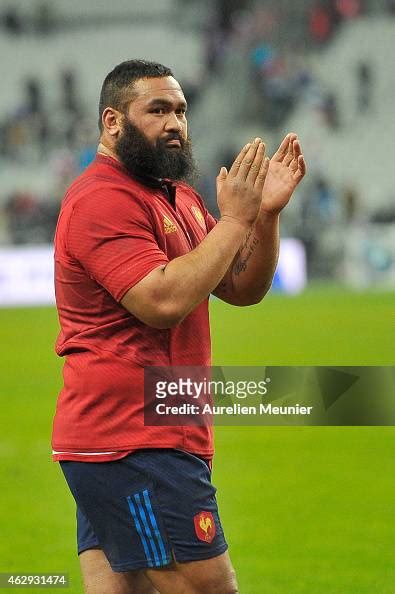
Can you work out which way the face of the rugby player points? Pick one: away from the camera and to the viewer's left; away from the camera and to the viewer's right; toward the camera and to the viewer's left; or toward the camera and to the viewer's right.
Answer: toward the camera and to the viewer's right

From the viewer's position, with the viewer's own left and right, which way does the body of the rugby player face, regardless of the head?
facing the viewer and to the right of the viewer
